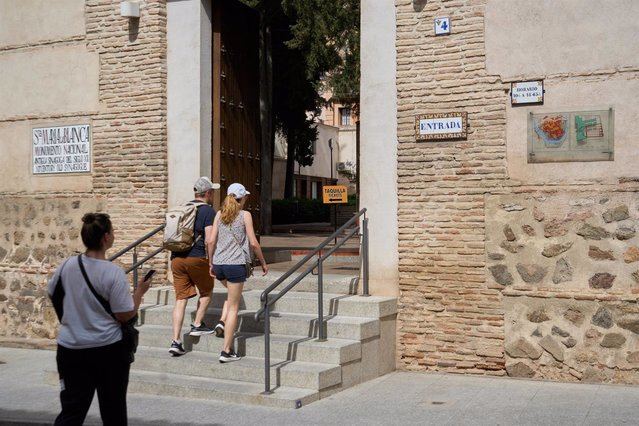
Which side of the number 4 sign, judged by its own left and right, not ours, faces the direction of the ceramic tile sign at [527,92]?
left

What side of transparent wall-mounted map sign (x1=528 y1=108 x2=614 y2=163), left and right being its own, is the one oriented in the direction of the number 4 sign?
right

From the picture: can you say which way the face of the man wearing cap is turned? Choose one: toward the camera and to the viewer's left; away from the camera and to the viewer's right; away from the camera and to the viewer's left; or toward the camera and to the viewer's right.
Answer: away from the camera and to the viewer's right

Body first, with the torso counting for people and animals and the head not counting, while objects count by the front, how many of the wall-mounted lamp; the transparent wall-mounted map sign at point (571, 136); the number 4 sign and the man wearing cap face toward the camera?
3

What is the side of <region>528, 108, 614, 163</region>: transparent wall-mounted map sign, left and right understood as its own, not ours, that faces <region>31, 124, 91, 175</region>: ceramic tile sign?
right

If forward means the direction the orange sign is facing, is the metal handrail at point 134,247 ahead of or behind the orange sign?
ahead
